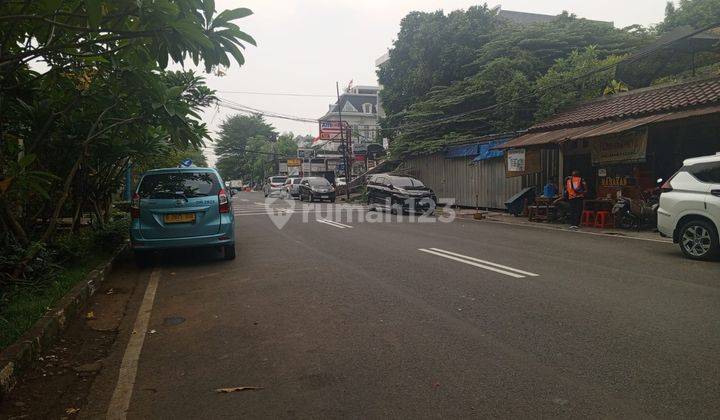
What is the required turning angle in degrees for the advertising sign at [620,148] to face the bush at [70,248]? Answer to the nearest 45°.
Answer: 0° — it already faces it

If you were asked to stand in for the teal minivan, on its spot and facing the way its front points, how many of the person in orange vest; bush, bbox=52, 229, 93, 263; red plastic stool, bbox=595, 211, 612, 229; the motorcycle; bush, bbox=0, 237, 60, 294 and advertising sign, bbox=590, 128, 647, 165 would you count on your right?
4

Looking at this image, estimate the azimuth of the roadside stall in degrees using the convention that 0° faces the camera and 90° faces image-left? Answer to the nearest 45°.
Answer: approximately 45°

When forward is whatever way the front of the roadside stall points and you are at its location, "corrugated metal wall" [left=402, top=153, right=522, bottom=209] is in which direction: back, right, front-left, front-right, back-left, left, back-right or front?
right

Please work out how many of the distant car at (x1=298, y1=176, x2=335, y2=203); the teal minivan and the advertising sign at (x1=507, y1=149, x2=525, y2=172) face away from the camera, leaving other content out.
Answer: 1

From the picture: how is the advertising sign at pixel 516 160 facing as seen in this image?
toward the camera

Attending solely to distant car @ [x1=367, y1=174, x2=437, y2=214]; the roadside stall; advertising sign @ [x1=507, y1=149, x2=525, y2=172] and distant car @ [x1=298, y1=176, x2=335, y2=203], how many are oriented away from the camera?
0

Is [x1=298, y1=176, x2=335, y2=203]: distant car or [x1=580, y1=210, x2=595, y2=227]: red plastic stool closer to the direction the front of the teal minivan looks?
the distant car

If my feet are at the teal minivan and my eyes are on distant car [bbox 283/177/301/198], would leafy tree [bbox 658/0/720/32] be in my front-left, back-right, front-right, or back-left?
front-right

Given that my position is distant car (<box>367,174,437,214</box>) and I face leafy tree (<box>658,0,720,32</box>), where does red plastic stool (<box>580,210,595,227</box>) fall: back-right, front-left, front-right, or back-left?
front-right

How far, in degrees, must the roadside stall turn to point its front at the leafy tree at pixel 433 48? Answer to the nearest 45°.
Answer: approximately 90° to its right

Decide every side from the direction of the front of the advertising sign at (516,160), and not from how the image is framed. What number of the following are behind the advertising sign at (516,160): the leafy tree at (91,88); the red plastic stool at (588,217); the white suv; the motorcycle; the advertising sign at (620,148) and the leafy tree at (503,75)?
1

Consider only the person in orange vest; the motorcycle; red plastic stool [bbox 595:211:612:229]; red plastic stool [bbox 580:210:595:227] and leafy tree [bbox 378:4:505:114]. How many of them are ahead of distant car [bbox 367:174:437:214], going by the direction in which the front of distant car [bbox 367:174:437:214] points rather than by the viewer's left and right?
4

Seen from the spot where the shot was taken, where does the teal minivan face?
facing away from the viewer

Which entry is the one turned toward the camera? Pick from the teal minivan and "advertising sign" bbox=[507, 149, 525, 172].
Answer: the advertising sign

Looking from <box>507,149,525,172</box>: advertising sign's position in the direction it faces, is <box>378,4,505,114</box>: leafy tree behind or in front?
behind
